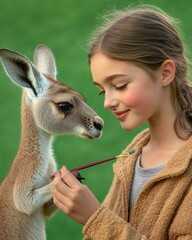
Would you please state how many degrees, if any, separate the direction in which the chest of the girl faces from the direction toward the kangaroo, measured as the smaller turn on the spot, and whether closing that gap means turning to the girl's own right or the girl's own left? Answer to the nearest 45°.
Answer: approximately 90° to the girl's own right

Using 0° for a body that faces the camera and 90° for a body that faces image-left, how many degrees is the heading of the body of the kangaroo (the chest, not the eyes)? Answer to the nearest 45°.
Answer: approximately 270°

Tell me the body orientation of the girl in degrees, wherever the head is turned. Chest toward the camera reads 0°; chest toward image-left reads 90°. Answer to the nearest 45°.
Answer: approximately 45°

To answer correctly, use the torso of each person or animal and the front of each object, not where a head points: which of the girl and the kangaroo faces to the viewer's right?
the kangaroo

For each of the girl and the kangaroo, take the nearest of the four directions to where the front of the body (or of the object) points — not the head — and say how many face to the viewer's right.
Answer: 1
